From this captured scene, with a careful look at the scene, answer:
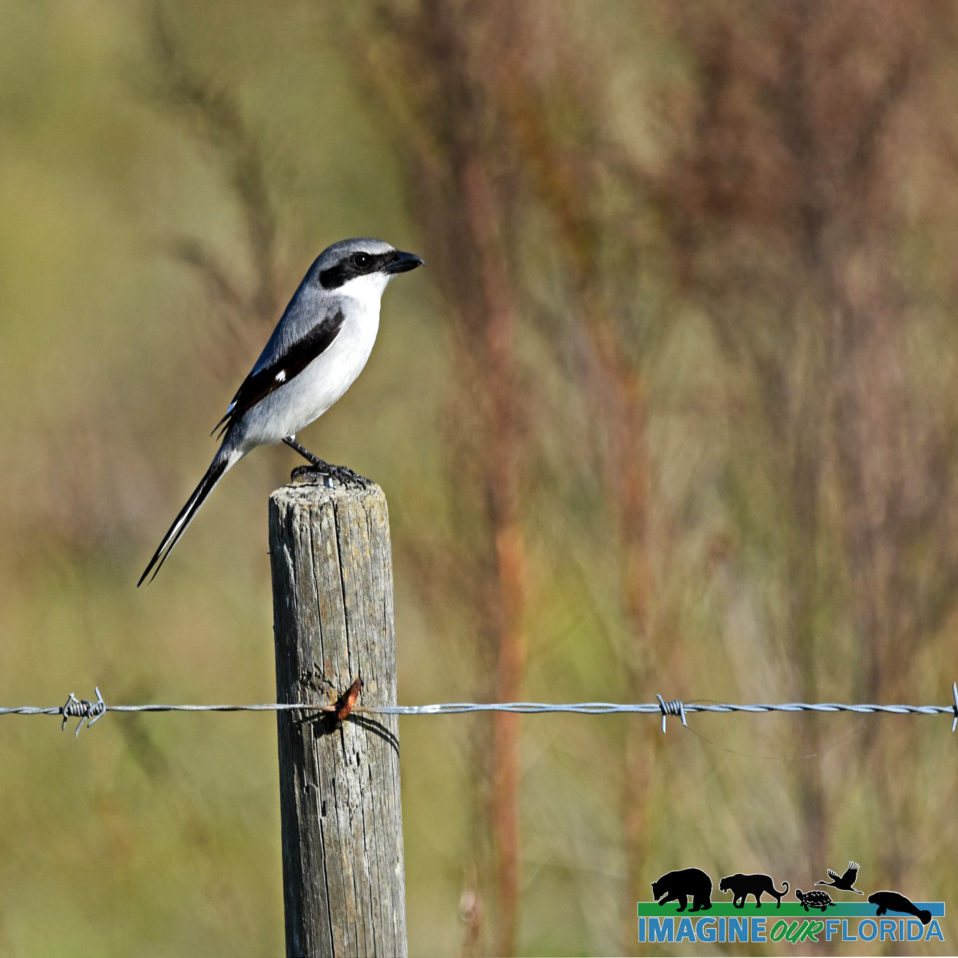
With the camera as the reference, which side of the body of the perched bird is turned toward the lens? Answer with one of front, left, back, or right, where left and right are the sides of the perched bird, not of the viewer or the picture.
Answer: right
